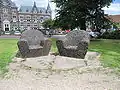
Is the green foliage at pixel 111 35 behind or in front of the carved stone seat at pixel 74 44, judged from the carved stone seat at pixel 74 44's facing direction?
behind

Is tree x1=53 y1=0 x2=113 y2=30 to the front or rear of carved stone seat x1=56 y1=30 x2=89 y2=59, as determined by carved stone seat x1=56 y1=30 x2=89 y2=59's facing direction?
to the rear

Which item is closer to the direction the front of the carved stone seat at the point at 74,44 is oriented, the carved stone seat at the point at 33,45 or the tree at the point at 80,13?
the carved stone seat

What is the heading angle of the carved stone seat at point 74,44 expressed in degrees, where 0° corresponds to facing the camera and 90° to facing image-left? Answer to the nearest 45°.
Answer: approximately 45°

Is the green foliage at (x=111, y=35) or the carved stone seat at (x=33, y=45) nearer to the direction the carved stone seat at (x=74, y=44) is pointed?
the carved stone seat
